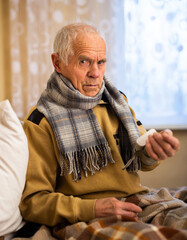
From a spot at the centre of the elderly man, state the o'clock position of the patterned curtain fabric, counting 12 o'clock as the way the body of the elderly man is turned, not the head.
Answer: The patterned curtain fabric is roughly at 7 o'clock from the elderly man.

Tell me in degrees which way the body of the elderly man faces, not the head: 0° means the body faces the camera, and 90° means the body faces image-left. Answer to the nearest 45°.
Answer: approximately 315°
